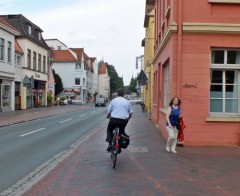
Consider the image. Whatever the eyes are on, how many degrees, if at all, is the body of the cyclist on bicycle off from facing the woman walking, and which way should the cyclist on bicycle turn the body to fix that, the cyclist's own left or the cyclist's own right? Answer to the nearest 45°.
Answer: approximately 45° to the cyclist's own right

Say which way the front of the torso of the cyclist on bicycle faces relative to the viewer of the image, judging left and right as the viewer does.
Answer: facing away from the viewer
